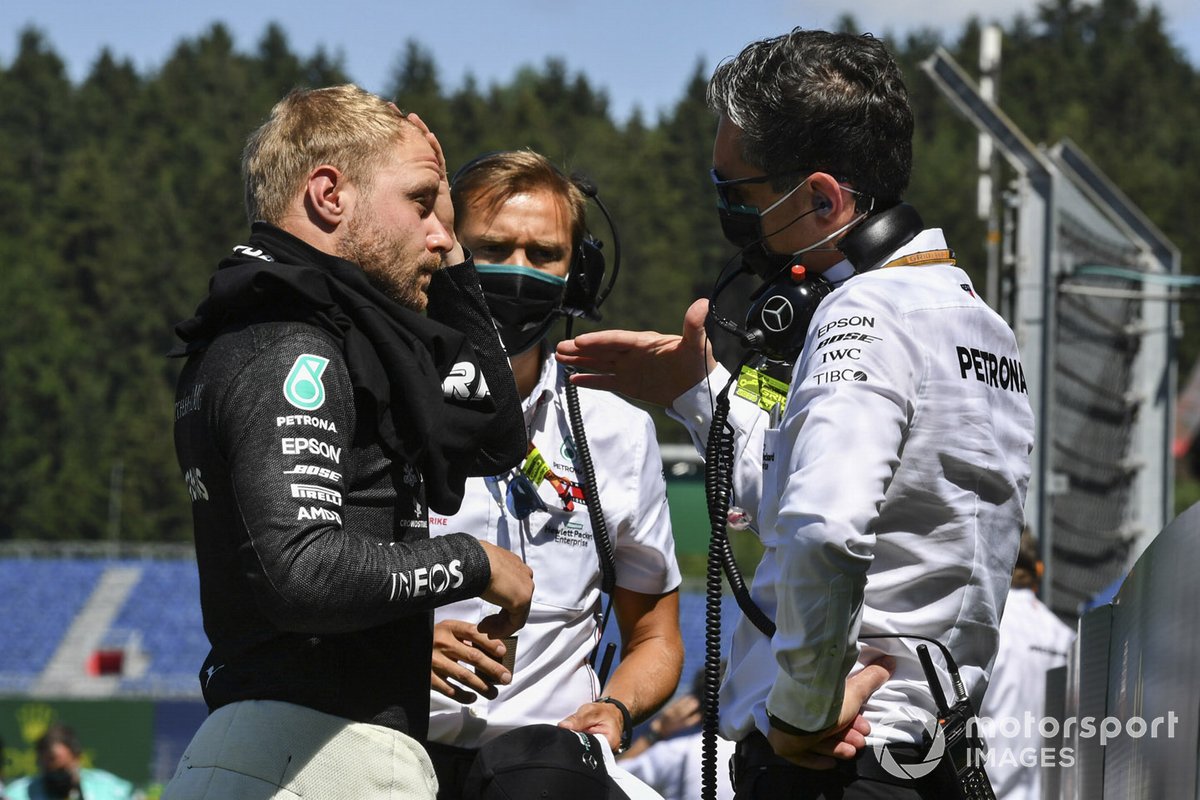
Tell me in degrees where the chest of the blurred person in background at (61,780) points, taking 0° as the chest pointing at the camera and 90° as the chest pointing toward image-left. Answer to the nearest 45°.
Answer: approximately 0°

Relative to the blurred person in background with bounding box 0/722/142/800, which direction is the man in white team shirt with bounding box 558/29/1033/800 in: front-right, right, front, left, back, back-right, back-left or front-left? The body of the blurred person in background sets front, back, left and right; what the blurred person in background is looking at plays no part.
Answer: front

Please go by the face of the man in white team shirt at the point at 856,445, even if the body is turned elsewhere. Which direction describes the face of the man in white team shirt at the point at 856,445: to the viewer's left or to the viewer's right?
to the viewer's left

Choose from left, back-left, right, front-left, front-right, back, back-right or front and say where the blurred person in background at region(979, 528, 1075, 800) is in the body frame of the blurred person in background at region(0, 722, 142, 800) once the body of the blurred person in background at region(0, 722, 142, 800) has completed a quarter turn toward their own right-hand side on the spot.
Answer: back-left

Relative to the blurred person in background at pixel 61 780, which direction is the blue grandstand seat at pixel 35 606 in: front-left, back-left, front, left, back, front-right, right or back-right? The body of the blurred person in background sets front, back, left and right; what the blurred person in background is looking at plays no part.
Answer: back

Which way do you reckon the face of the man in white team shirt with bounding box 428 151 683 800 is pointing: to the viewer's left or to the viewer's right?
to the viewer's left

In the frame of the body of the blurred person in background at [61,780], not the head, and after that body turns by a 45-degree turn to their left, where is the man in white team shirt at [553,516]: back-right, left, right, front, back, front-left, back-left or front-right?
front-right

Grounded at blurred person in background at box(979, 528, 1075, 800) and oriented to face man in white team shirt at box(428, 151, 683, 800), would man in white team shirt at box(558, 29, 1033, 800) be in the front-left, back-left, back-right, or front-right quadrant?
front-left
